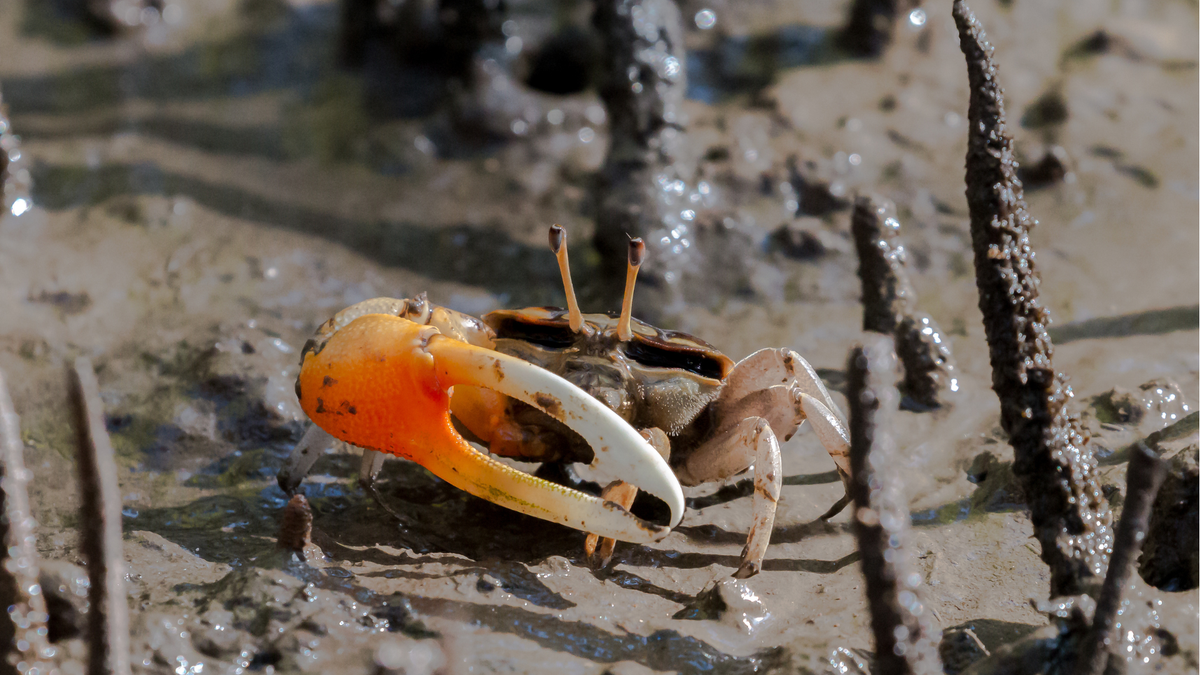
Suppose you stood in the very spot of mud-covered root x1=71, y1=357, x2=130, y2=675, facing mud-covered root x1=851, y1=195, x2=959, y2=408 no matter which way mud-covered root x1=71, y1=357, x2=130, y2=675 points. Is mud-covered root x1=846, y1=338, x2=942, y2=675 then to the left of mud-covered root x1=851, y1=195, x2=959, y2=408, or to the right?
right

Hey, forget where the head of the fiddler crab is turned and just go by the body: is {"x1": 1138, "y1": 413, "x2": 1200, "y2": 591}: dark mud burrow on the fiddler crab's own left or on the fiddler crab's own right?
on the fiddler crab's own left

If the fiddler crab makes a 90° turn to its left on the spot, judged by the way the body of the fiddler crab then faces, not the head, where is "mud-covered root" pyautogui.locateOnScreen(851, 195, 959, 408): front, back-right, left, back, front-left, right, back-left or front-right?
front-left

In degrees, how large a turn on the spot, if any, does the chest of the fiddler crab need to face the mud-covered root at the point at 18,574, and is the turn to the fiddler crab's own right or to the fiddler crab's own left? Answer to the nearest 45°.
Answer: approximately 45° to the fiddler crab's own right

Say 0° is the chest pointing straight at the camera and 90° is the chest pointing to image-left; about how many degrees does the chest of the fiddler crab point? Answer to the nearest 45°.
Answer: approximately 0°

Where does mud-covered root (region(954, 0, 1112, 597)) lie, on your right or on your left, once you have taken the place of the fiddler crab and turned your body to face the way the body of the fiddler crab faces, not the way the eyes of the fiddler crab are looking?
on your left
